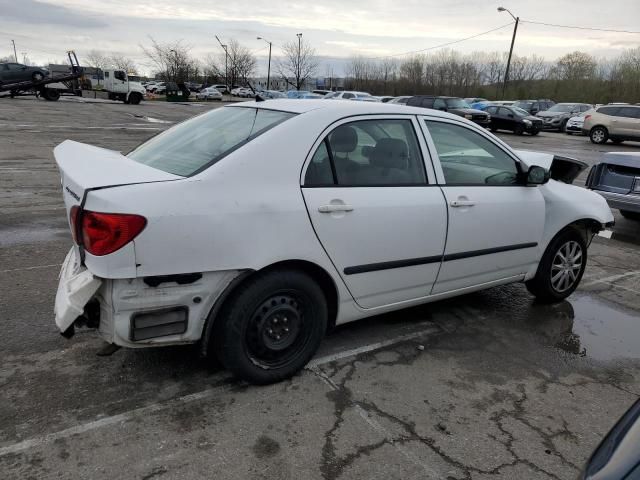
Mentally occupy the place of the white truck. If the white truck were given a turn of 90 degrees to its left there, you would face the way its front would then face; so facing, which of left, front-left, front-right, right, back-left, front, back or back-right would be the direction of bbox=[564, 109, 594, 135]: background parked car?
back-right

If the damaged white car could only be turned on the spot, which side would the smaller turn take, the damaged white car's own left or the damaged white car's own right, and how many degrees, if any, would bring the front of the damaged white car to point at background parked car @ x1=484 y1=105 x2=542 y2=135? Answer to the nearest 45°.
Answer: approximately 45° to the damaged white car's own left

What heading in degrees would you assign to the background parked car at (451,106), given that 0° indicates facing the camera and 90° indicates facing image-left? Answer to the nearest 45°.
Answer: approximately 315°

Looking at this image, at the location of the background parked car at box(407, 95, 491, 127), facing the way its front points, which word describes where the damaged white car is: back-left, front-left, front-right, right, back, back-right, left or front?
front-right

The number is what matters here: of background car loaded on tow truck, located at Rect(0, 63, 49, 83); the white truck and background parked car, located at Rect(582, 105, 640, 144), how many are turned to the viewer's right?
3

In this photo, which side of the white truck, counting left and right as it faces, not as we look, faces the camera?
right

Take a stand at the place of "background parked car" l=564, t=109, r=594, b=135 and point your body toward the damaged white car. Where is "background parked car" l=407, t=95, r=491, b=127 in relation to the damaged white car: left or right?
right

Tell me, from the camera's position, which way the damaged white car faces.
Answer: facing away from the viewer and to the right of the viewer

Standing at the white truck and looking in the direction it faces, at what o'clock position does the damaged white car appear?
The damaged white car is roughly at 3 o'clock from the white truck.

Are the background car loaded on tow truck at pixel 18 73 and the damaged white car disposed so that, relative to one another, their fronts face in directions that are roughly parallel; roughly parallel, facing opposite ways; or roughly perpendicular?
roughly parallel

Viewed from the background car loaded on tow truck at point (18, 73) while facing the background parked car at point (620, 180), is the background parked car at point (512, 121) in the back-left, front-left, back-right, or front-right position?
front-left

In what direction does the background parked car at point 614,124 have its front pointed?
to the viewer's right

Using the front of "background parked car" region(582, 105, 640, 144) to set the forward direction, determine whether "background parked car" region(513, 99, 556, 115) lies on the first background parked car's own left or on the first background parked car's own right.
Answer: on the first background parked car's own left

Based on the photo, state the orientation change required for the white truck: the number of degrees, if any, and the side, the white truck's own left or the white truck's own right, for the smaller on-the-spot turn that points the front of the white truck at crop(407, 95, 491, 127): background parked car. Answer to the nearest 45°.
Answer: approximately 45° to the white truck's own right

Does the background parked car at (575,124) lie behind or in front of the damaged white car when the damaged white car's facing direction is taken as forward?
in front

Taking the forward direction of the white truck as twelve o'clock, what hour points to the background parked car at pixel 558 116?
The background parked car is roughly at 1 o'clock from the white truck.

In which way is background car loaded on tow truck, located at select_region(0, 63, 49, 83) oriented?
to the viewer's right

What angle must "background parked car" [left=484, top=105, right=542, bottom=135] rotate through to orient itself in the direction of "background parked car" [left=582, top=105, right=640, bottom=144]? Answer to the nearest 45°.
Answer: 0° — it already faces it
